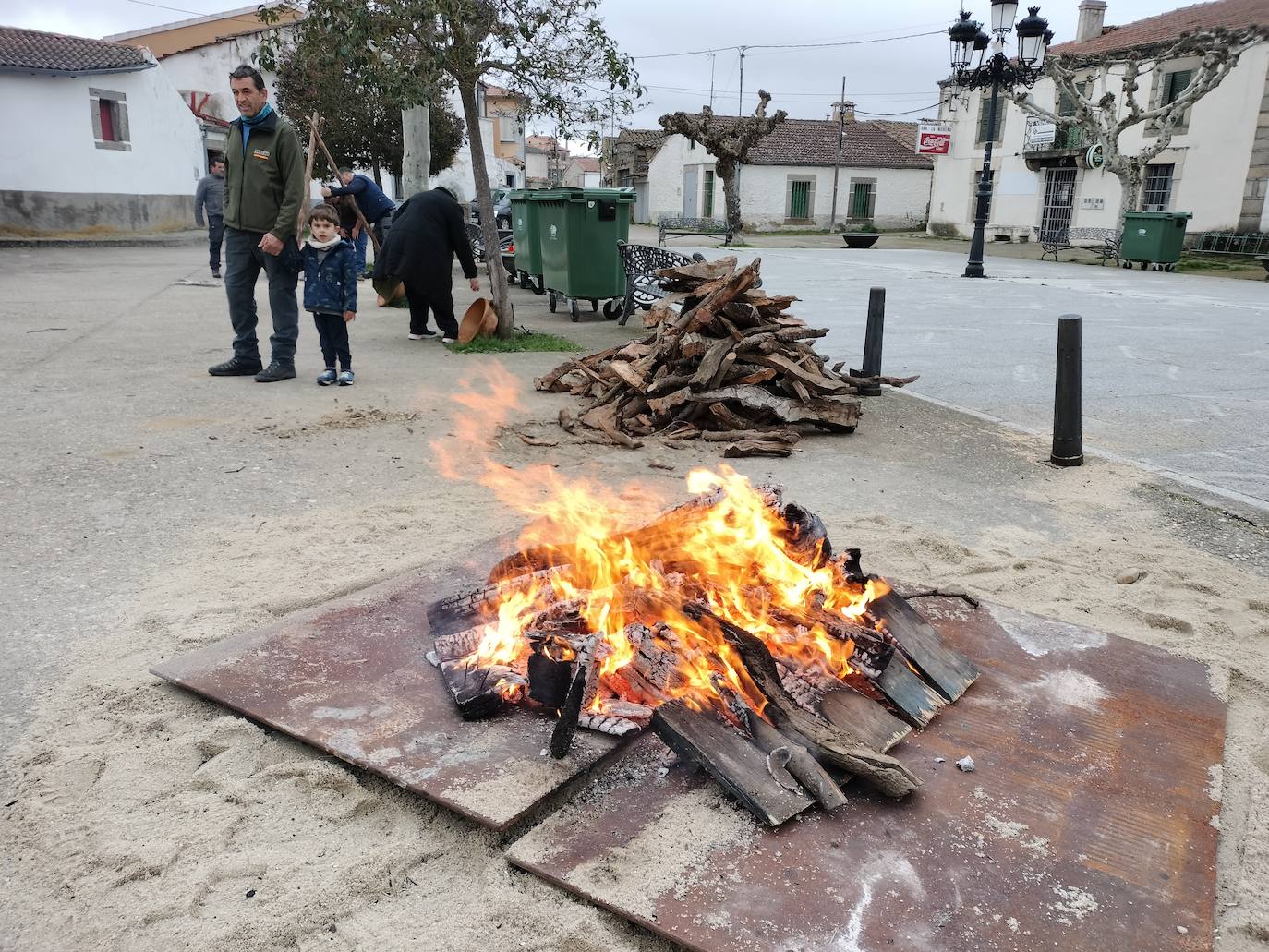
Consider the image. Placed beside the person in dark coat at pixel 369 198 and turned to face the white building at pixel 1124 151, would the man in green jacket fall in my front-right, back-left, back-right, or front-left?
back-right

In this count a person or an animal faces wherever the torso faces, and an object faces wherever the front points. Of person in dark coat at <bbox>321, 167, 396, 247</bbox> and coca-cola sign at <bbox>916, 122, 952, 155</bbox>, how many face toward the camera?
1

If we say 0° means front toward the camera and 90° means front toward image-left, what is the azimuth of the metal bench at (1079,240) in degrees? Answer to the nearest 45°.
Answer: approximately 45°

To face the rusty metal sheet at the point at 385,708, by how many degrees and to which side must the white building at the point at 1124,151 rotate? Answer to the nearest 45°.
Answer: approximately 45° to its left

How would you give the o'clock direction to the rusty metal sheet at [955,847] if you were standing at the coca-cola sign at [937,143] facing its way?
The rusty metal sheet is roughly at 12 o'clock from the coca-cola sign.

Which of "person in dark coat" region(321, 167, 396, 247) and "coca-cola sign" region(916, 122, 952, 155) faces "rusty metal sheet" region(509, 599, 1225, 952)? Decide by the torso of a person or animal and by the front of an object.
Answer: the coca-cola sign
